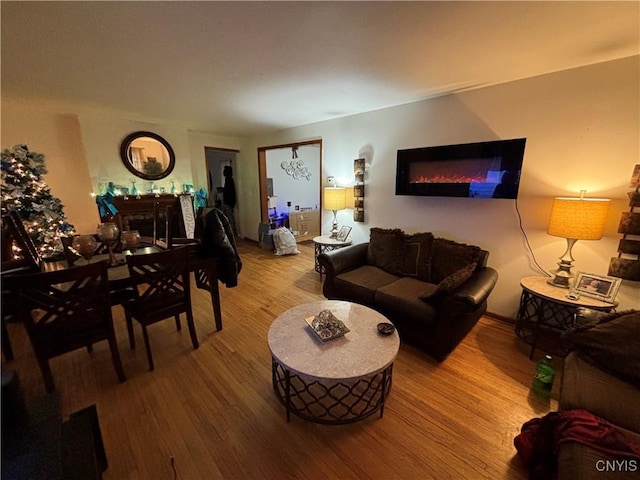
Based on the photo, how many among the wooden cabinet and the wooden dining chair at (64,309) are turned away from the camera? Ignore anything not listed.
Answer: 1

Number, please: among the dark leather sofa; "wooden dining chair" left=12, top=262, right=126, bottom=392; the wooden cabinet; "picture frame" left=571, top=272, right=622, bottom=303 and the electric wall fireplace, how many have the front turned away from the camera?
1

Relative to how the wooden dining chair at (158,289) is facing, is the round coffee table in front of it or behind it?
behind

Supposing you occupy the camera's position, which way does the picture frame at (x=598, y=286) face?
facing the viewer and to the left of the viewer

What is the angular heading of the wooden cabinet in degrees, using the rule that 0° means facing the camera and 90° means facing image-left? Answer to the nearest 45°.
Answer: approximately 315°

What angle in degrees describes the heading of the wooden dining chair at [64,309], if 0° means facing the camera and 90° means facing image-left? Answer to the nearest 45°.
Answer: approximately 180°

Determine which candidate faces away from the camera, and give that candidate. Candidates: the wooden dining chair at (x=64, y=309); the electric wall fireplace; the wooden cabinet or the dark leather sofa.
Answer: the wooden dining chair

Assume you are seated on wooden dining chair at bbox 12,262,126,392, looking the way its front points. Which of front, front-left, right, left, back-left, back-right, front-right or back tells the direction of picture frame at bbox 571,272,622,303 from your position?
back-right

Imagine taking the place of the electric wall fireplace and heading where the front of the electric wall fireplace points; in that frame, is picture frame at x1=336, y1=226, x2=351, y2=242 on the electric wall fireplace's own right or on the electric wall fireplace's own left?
on the electric wall fireplace's own right

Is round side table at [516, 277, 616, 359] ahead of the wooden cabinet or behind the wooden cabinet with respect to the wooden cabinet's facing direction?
ahead

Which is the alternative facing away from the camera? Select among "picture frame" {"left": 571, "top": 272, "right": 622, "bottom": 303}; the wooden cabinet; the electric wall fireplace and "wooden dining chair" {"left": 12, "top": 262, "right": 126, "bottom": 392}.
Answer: the wooden dining chair

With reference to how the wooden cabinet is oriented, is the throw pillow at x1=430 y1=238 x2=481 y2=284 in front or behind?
in front

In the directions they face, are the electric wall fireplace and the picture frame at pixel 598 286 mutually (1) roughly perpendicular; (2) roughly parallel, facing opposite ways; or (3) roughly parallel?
roughly parallel

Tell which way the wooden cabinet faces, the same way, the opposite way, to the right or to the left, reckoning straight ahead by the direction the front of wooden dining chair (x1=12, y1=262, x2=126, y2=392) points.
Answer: the opposite way

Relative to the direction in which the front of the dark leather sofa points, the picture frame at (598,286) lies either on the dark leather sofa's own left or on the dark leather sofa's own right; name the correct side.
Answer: on the dark leather sofa's own left
